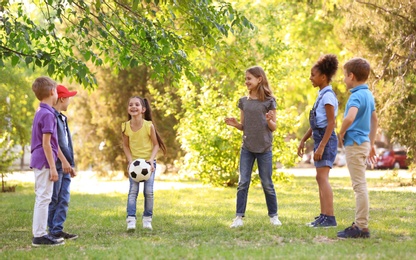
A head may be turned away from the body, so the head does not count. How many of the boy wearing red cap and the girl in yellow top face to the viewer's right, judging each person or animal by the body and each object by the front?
1

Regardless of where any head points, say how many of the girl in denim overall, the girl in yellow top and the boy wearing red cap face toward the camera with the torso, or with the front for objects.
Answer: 1

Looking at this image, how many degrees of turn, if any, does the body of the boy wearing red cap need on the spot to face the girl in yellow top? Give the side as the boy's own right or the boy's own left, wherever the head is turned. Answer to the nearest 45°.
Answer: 0° — they already face them

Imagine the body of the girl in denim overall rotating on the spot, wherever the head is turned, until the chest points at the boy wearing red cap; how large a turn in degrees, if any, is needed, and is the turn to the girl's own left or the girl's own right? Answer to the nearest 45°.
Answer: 0° — they already face them

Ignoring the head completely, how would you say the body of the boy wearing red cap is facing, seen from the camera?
to the viewer's right

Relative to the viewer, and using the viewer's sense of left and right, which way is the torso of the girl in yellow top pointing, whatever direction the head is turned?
facing the viewer

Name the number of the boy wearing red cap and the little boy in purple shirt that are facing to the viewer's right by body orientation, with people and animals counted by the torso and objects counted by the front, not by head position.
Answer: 2

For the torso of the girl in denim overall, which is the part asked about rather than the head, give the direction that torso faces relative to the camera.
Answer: to the viewer's left

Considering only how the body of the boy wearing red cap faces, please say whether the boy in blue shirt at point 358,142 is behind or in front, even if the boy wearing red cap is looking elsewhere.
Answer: in front

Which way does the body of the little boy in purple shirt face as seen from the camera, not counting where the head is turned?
to the viewer's right

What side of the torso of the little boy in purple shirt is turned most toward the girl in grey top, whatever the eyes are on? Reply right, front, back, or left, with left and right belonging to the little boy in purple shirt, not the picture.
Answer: front

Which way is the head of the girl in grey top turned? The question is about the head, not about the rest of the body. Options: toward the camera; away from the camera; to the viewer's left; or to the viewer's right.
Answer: to the viewer's left

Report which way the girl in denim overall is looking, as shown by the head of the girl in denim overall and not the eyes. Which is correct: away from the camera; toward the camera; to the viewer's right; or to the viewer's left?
to the viewer's left

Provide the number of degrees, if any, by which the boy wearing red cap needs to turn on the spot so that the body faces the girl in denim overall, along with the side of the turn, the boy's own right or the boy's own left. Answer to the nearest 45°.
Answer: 0° — they already face them

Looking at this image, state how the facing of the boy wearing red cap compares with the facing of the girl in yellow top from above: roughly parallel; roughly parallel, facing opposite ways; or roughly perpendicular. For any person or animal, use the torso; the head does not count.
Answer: roughly perpendicular

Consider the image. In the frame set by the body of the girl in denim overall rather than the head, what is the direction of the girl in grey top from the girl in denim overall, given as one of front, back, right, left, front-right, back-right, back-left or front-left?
front
